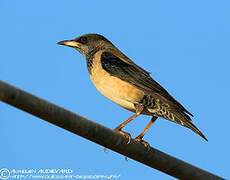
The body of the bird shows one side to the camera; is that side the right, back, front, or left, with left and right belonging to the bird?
left
